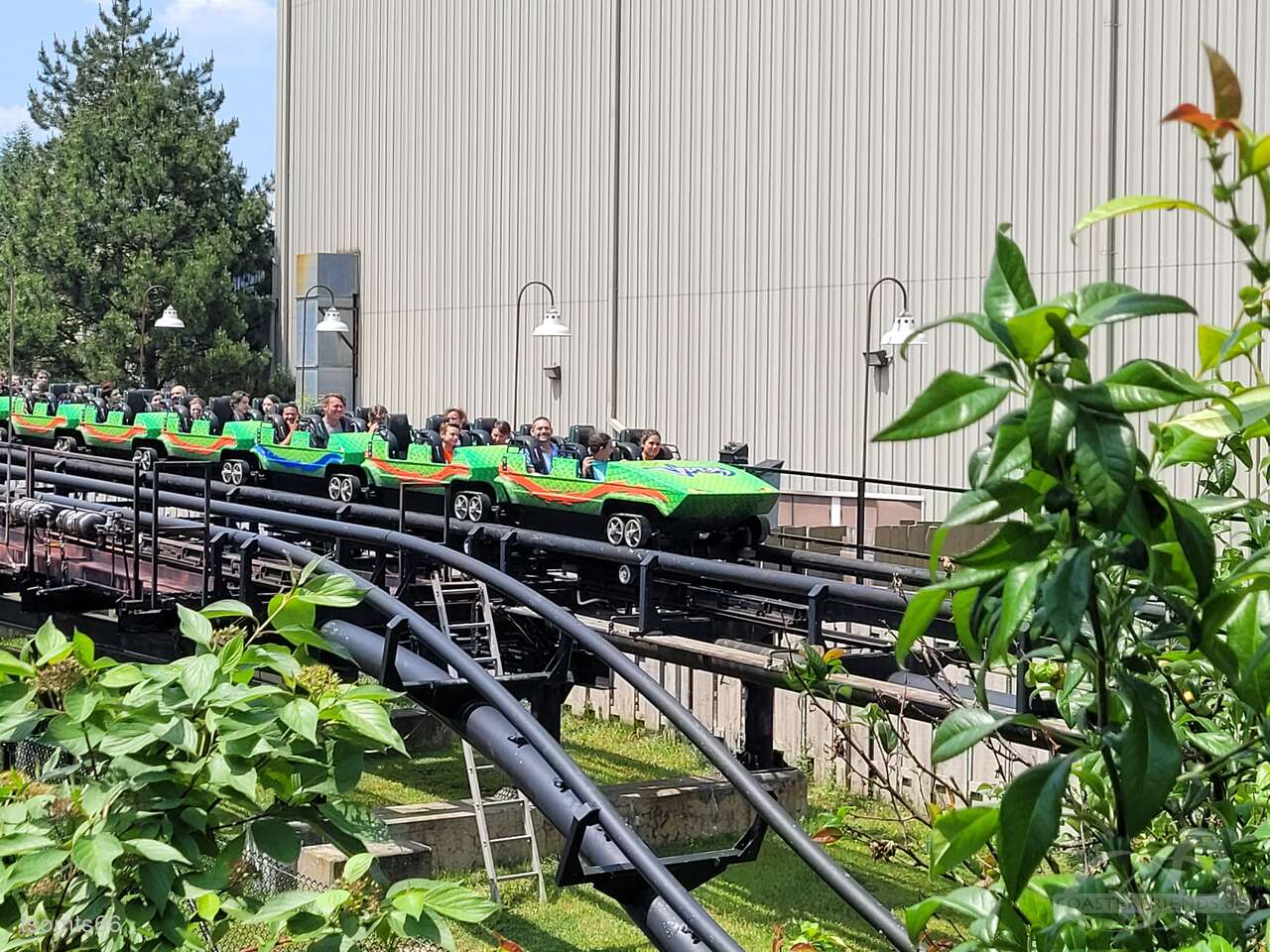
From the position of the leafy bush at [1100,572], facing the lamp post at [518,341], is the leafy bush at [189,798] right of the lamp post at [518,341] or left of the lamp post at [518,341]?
left

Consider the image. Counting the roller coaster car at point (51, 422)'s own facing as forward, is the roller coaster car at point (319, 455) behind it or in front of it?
in front

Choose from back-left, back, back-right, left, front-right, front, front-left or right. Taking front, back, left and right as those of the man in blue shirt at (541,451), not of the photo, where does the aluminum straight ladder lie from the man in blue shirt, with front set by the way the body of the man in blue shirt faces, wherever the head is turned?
front-right

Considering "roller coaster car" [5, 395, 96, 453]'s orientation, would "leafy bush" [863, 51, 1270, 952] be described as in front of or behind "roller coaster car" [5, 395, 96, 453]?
in front

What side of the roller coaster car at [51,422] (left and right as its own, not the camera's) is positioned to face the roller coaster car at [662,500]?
front

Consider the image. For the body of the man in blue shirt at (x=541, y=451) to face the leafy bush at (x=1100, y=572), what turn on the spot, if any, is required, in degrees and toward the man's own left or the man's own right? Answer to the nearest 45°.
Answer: approximately 45° to the man's own right

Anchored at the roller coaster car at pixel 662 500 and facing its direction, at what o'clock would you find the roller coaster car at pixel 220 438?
the roller coaster car at pixel 220 438 is roughly at 6 o'clock from the roller coaster car at pixel 662 500.

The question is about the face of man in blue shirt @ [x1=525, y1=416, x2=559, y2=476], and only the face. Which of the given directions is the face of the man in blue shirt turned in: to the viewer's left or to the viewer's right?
to the viewer's right

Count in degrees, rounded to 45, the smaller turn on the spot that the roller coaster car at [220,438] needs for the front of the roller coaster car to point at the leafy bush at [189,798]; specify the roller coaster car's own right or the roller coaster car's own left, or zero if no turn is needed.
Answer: approximately 45° to the roller coaster car's own right

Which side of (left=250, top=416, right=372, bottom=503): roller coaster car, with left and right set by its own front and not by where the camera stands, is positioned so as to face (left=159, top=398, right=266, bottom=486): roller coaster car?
back

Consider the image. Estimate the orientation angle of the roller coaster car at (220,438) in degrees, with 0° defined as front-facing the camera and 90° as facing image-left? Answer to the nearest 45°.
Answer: approximately 315°

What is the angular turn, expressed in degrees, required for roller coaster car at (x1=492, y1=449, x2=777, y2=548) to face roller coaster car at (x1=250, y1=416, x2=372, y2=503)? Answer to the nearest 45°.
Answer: approximately 180°

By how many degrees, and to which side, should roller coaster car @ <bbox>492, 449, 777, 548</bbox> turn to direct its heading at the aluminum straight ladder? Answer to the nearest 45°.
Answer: approximately 45° to its right
